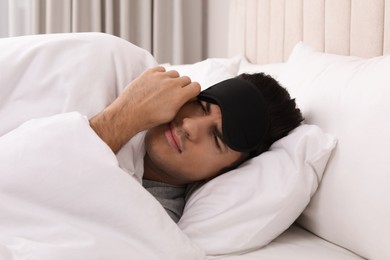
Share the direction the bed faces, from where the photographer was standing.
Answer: facing the viewer and to the left of the viewer
